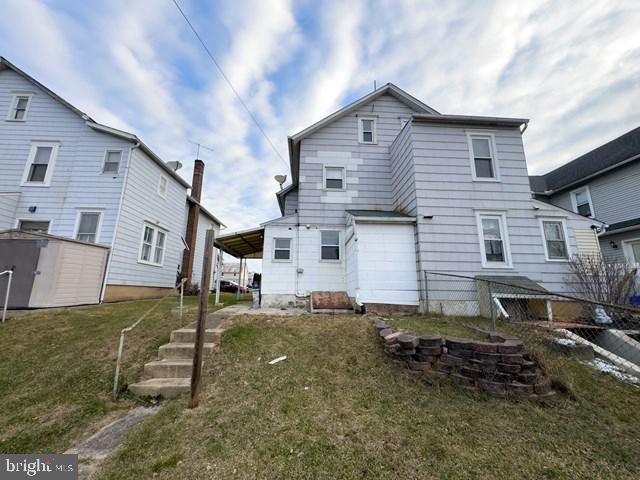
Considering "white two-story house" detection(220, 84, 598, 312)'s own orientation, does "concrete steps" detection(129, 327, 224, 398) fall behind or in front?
behind

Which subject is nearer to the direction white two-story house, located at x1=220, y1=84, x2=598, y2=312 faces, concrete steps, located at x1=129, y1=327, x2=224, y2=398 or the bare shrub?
the bare shrub

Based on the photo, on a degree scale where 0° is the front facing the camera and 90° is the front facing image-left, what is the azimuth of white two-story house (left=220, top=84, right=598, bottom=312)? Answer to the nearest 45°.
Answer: approximately 180°
